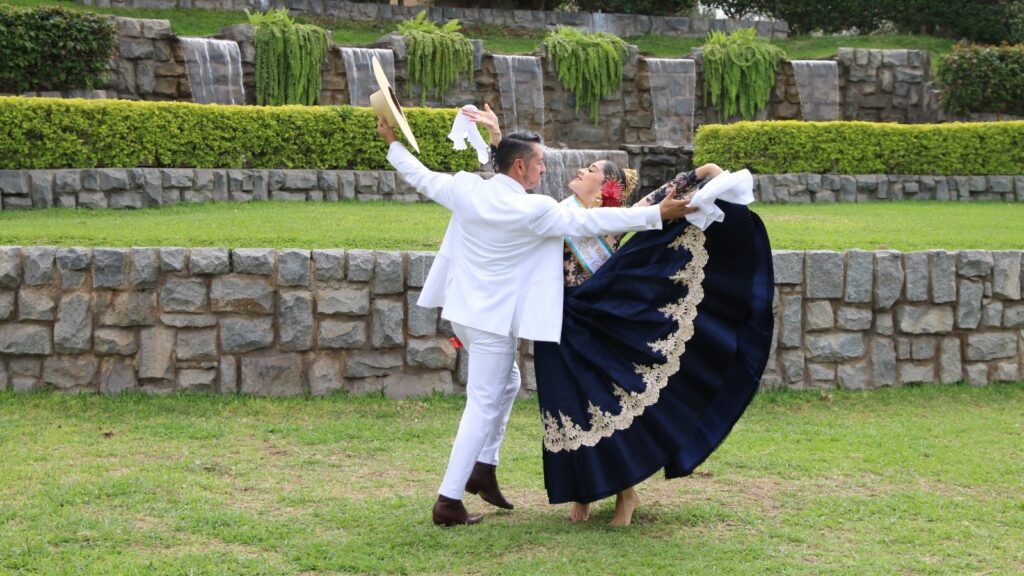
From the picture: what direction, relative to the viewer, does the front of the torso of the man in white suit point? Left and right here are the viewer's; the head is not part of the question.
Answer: facing away from the viewer and to the right of the viewer

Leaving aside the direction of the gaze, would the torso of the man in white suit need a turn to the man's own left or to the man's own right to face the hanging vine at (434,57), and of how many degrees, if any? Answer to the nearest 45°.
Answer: approximately 45° to the man's own left

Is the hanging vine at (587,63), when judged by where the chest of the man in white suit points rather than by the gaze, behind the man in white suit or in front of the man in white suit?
in front

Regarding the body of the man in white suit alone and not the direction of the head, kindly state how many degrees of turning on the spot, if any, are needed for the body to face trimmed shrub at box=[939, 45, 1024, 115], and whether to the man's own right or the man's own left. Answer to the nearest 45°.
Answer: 0° — they already face it

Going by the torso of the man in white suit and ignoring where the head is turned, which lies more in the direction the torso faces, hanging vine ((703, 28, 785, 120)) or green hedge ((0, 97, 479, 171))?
the hanging vine

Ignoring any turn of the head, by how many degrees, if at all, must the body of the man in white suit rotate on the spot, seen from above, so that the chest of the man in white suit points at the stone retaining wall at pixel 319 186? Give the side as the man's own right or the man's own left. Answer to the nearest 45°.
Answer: approximately 45° to the man's own left

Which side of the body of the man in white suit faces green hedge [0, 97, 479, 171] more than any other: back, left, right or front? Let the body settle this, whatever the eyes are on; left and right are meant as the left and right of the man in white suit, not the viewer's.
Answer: left

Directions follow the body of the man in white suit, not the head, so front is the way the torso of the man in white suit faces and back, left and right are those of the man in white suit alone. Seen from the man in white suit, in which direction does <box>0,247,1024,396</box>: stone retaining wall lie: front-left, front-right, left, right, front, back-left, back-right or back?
left

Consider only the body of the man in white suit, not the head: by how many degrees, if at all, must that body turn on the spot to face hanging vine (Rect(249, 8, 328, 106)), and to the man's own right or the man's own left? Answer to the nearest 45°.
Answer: approximately 45° to the man's own left

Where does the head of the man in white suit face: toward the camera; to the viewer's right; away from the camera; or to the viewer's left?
to the viewer's right
